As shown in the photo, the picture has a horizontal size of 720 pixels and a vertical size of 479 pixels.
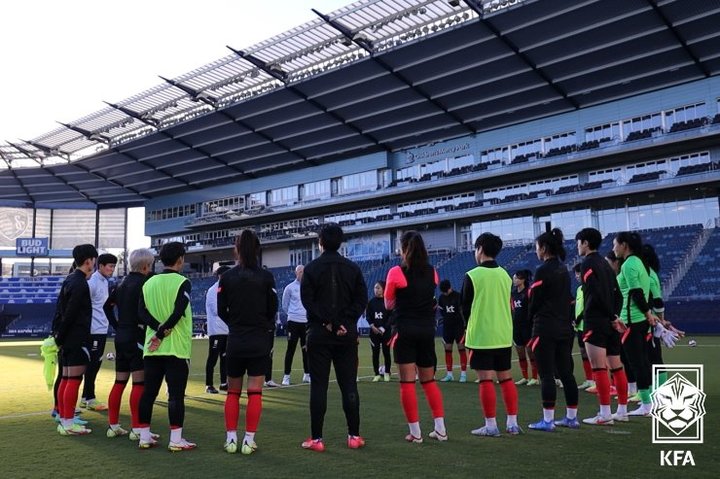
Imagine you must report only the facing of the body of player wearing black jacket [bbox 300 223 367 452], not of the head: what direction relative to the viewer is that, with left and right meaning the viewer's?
facing away from the viewer

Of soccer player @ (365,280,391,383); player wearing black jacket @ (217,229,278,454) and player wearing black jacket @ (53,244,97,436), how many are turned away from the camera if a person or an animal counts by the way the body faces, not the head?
1

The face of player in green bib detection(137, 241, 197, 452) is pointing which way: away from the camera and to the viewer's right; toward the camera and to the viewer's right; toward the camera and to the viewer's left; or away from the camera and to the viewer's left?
away from the camera and to the viewer's right

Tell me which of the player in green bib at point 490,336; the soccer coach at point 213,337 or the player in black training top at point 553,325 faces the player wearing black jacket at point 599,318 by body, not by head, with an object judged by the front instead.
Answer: the soccer coach

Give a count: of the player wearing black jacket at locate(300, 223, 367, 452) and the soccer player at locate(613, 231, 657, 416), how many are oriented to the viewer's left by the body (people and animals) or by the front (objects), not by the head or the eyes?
1

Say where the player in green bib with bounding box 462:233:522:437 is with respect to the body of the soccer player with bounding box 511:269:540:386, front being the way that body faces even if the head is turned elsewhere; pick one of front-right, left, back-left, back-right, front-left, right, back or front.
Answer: front-left

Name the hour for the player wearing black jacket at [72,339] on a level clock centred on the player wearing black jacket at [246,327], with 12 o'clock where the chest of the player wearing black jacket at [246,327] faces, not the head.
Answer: the player wearing black jacket at [72,339] is roughly at 10 o'clock from the player wearing black jacket at [246,327].

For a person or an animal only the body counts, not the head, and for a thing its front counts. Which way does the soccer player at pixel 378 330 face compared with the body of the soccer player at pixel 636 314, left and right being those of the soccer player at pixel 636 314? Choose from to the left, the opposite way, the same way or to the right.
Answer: to the left

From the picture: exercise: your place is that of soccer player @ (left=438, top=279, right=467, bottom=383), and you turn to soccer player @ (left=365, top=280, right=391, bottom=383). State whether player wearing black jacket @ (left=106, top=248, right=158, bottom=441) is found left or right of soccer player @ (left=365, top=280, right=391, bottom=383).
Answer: left

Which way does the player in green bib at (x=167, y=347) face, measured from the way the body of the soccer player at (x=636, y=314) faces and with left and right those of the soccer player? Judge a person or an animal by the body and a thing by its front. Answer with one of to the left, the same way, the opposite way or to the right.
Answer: to the right

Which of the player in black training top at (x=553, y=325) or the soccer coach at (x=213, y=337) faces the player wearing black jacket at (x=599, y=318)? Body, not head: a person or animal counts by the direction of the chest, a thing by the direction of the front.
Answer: the soccer coach

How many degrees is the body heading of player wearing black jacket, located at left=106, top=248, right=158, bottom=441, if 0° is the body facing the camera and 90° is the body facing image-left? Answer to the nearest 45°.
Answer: approximately 225°

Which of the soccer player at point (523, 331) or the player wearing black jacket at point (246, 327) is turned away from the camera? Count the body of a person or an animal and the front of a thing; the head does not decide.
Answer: the player wearing black jacket

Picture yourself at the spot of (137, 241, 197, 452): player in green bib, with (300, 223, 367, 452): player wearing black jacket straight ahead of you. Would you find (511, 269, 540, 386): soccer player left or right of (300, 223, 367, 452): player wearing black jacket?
left

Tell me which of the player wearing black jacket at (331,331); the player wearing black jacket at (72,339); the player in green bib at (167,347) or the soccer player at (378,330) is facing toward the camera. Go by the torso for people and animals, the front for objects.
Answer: the soccer player

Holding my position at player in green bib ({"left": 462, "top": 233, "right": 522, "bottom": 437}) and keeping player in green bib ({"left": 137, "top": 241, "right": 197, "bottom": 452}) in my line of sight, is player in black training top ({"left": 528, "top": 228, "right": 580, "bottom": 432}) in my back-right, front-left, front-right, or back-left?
back-right

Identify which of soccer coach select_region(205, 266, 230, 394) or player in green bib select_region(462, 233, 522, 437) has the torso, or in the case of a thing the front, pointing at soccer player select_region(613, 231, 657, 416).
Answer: soccer coach select_region(205, 266, 230, 394)

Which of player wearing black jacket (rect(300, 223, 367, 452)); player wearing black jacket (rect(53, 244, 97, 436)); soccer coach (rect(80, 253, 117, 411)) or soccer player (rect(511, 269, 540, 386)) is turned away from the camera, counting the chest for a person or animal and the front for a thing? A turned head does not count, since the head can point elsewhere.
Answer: player wearing black jacket (rect(300, 223, 367, 452))
